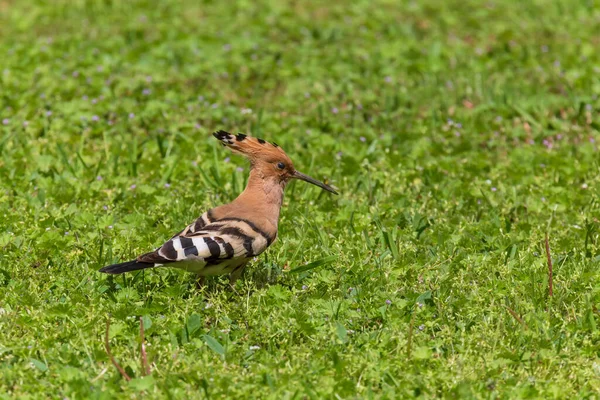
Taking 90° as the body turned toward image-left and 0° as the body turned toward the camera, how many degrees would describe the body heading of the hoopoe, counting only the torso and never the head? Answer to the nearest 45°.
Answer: approximately 270°
